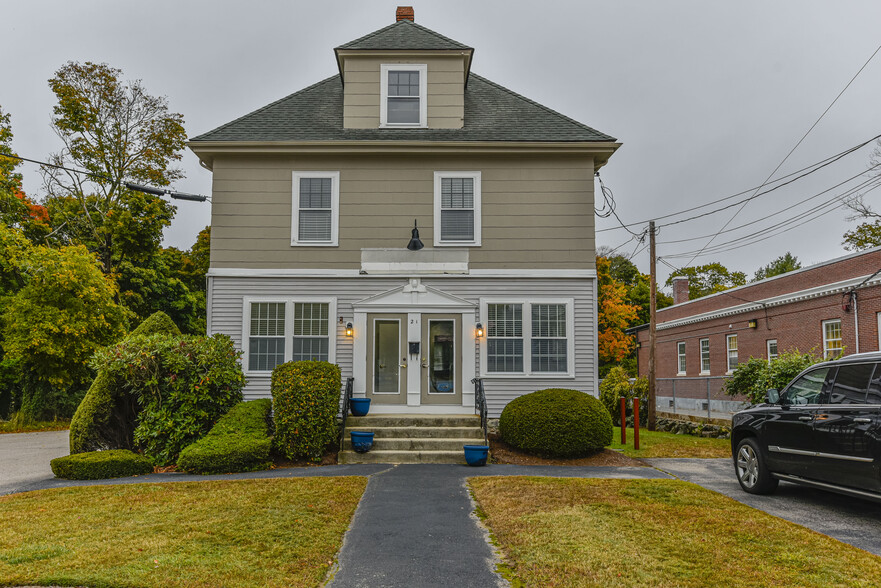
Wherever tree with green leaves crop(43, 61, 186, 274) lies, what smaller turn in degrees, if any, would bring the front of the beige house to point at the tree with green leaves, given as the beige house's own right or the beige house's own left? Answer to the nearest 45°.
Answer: approximately 135° to the beige house's own right

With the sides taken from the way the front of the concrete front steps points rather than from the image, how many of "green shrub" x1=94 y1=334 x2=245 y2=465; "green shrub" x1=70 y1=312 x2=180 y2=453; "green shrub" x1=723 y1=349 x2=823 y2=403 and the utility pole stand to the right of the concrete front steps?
2

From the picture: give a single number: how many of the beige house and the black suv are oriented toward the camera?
1

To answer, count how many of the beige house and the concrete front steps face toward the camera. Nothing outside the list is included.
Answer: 2

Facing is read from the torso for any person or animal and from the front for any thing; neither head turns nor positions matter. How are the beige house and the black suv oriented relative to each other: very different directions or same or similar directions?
very different directions

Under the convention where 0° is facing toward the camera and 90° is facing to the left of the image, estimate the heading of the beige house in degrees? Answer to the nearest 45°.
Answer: approximately 0°

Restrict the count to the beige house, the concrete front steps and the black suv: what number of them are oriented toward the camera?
2

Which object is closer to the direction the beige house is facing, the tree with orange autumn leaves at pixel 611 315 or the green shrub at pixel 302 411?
the green shrub
